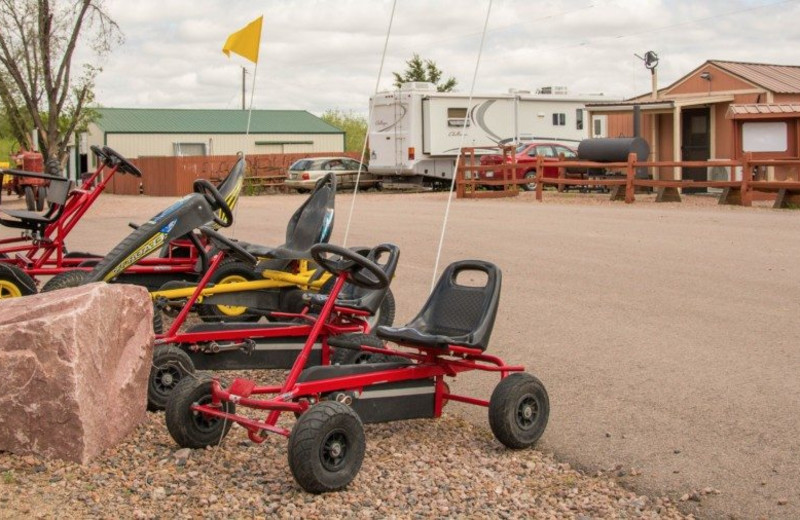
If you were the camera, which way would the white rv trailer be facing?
facing away from the viewer and to the right of the viewer

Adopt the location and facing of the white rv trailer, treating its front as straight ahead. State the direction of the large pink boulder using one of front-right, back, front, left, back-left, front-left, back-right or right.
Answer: back-right

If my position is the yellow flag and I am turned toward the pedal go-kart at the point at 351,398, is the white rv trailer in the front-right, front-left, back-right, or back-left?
back-left

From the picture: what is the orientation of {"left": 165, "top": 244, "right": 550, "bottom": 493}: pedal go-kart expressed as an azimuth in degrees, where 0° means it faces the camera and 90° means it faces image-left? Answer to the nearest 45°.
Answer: approximately 45°

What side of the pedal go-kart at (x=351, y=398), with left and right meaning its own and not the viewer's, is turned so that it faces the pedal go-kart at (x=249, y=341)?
right

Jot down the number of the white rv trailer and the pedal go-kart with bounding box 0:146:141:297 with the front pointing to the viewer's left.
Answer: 1
